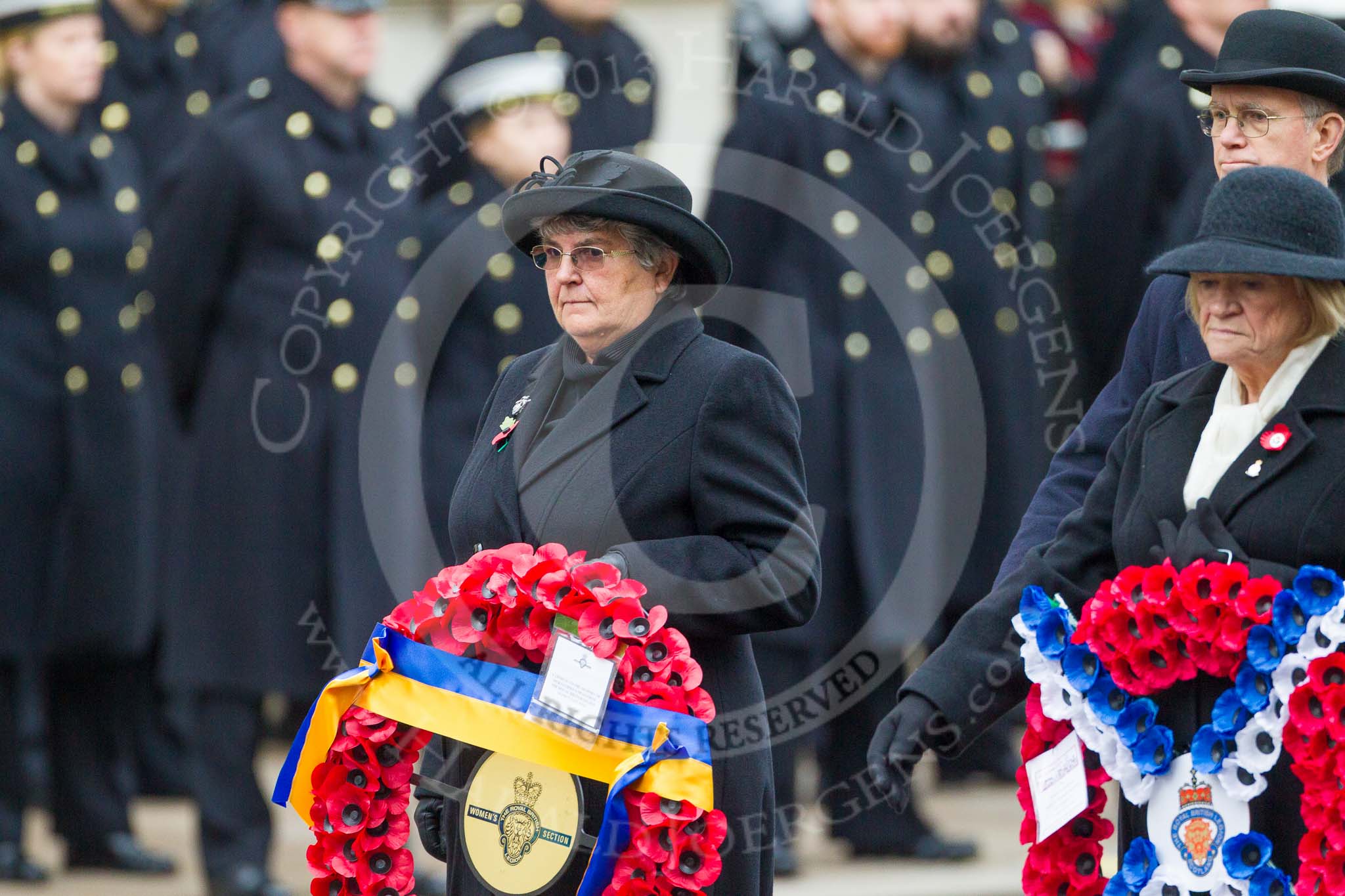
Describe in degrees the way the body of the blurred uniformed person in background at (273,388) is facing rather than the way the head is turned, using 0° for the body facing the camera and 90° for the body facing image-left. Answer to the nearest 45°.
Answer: approximately 315°

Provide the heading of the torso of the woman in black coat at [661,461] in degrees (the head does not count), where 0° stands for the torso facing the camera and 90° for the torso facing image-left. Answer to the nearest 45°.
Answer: approximately 45°

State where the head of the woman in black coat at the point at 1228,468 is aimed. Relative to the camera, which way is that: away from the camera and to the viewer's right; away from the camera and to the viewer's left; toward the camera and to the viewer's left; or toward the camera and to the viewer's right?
toward the camera and to the viewer's left

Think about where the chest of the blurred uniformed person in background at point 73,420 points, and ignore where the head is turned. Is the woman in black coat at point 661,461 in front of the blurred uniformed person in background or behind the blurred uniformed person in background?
in front

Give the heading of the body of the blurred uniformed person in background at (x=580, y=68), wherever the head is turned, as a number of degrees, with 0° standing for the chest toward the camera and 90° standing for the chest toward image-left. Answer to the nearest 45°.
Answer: approximately 315°

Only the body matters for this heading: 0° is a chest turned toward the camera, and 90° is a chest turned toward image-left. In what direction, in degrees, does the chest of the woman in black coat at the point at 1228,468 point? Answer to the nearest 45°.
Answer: approximately 45°
